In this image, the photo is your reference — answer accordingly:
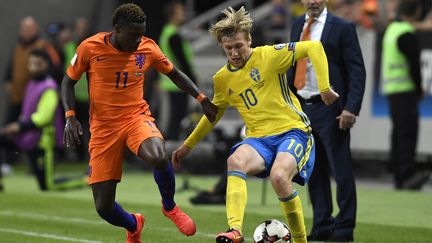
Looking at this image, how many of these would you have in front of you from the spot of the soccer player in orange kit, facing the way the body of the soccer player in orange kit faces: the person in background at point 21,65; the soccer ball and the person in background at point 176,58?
1

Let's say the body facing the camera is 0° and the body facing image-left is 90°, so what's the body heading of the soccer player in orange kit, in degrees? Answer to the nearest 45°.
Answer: approximately 315°

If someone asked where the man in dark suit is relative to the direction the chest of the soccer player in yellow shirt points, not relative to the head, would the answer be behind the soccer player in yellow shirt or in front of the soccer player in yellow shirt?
behind

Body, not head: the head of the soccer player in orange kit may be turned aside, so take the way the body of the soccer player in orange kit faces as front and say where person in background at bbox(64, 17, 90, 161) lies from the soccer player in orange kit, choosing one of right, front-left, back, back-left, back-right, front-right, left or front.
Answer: back-left

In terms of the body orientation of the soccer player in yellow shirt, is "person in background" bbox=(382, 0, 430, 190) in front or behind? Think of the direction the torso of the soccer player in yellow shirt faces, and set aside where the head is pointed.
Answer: behind

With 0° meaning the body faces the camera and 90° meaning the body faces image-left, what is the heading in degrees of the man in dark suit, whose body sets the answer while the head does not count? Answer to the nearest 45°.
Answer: approximately 45°

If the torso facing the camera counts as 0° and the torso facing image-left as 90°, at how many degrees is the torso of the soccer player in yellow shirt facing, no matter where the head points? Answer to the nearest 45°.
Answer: approximately 45°
